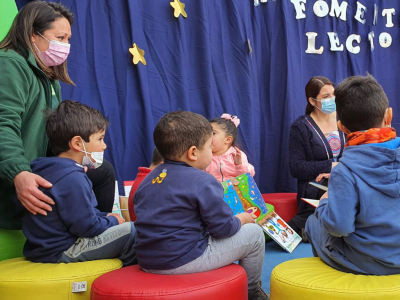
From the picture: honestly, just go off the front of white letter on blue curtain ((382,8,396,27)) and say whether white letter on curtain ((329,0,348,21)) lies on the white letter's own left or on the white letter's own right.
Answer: on the white letter's own right

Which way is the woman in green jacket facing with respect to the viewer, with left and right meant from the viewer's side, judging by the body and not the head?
facing to the right of the viewer

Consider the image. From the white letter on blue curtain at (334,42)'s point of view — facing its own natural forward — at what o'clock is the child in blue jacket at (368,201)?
The child in blue jacket is roughly at 12 o'clock from the white letter on blue curtain.

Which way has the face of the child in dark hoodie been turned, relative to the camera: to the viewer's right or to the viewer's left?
to the viewer's right

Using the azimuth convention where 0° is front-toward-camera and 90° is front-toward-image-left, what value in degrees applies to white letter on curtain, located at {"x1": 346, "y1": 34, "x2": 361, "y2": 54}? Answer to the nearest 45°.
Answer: approximately 0°

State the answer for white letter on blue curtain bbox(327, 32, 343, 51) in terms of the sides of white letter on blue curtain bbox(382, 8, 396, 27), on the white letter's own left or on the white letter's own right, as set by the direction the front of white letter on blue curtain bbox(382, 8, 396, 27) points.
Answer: on the white letter's own right

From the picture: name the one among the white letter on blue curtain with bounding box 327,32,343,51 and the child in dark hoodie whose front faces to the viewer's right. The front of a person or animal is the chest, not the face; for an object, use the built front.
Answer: the child in dark hoodie

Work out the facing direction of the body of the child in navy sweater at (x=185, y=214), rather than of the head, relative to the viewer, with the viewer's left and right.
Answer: facing away from the viewer and to the right of the viewer

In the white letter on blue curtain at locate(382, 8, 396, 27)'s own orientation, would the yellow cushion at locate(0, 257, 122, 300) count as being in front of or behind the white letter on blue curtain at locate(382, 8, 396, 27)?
in front

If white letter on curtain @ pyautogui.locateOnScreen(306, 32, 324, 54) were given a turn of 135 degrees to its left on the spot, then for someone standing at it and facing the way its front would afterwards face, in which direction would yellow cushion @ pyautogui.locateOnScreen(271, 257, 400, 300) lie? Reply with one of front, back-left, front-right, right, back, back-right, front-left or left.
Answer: back-right

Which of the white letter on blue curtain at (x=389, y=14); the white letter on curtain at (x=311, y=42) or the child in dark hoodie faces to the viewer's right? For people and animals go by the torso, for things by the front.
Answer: the child in dark hoodie

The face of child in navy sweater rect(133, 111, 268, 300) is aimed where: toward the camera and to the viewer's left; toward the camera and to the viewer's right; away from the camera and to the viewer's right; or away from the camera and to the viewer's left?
away from the camera and to the viewer's right
